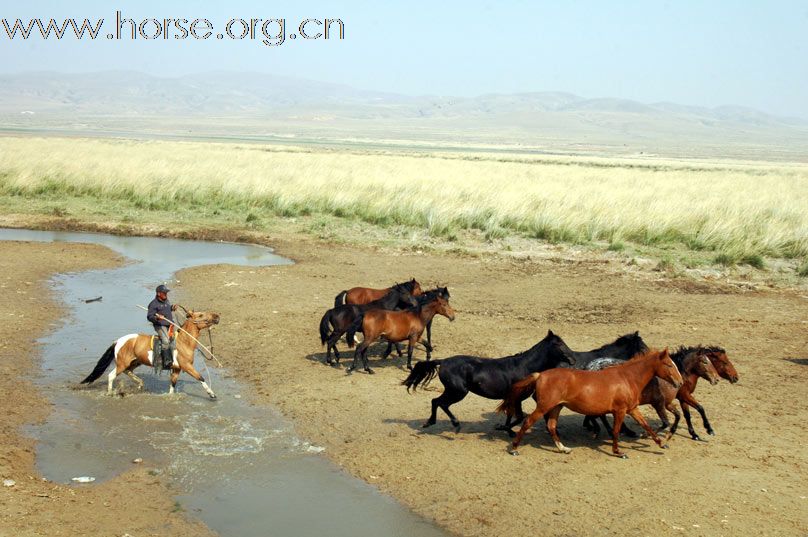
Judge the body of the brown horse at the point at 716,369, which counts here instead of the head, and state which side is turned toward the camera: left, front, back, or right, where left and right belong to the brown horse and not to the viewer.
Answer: right

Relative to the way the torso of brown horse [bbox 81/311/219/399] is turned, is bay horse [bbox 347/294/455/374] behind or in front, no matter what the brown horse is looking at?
in front

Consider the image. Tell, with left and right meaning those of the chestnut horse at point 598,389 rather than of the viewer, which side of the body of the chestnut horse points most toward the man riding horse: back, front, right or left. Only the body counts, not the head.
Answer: back

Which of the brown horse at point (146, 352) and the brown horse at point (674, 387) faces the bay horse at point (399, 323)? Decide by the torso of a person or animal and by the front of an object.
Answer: the brown horse at point (146, 352)

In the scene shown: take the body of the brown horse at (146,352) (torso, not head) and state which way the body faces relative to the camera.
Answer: to the viewer's right

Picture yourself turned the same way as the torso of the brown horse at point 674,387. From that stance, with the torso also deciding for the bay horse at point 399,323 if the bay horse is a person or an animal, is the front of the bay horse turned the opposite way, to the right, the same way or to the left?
the same way

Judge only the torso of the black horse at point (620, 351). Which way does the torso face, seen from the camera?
to the viewer's right

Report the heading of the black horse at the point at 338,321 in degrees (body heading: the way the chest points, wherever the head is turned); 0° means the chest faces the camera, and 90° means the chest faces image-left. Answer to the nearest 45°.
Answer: approximately 270°

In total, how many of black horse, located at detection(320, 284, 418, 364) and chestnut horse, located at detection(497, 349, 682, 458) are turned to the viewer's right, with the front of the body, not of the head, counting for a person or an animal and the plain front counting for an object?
2

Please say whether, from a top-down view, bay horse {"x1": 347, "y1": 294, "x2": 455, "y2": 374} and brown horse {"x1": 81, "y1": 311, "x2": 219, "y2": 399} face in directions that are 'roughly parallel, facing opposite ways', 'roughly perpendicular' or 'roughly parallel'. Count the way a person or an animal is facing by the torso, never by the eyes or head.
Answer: roughly parallel

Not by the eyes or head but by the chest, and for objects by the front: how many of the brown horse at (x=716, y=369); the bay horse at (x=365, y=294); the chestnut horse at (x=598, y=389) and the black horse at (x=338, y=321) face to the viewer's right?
4

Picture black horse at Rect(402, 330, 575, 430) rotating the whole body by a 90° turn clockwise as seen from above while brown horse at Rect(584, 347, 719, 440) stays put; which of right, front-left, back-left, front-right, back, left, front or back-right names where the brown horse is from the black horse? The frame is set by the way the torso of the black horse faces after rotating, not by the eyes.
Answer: left

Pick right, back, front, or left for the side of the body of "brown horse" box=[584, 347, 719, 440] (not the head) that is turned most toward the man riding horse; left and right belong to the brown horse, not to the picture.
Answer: back

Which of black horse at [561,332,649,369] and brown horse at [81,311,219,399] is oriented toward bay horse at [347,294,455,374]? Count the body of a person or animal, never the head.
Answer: the brown horse

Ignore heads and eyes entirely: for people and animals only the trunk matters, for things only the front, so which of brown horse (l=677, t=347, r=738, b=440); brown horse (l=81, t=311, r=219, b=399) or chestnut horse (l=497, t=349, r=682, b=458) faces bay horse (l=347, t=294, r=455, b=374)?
brown horse (l=81, t=311, r=219, b=399)

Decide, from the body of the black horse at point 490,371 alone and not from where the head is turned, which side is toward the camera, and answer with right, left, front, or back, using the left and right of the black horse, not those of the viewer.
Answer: right
